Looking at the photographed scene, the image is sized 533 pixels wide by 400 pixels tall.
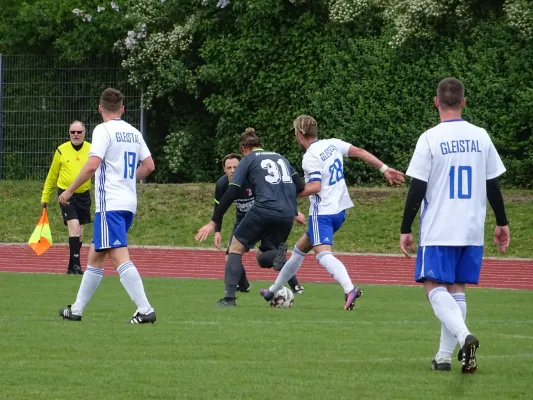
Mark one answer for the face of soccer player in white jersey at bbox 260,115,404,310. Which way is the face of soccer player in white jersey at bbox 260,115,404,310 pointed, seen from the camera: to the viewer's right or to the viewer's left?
to the viewer's left

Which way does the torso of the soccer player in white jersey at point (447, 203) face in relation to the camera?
away from the camera

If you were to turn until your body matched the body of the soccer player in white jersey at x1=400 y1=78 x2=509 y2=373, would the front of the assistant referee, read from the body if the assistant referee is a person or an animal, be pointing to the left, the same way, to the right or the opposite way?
the opposite way

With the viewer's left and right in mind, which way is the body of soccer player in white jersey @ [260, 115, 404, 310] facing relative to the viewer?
facing away from the viewer and to the left of the viewer

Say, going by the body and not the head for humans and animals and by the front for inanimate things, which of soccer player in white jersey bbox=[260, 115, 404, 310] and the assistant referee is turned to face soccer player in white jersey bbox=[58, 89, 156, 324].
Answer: the assistant referee

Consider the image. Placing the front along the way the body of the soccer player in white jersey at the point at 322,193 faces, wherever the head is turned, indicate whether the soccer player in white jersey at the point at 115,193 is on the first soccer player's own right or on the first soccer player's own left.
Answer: on the first soccer player's own left

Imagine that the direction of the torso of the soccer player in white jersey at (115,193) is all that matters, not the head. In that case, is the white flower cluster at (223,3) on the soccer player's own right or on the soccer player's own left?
on the soccer player's own right

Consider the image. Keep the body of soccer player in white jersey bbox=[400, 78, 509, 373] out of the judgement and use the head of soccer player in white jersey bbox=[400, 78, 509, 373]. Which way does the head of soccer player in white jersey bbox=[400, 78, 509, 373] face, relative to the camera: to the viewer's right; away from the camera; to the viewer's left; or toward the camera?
away from the camera

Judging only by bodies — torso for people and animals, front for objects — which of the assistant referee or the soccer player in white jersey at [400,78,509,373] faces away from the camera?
the soccer player in white jersey

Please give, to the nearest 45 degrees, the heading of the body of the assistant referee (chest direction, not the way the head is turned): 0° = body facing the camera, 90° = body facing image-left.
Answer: approximately 0°

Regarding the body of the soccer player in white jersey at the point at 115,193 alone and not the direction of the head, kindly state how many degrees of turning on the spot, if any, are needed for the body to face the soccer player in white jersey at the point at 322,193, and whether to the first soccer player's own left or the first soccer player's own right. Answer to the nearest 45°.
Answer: approximately 90° to the first soccer player's own right

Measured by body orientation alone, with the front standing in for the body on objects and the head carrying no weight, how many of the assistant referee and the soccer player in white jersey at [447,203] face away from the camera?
1
